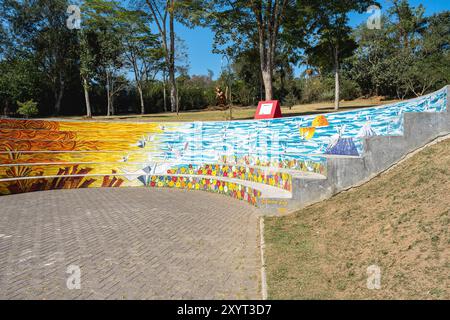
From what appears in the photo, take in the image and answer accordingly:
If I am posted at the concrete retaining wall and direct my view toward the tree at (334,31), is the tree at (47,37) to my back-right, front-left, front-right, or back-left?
front-left

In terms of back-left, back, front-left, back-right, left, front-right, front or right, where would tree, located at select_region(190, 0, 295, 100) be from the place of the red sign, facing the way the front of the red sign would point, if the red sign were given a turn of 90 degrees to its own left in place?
back-left

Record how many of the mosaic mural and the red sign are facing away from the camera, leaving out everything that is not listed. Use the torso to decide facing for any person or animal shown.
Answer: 0

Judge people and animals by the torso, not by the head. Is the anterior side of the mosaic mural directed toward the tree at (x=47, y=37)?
no

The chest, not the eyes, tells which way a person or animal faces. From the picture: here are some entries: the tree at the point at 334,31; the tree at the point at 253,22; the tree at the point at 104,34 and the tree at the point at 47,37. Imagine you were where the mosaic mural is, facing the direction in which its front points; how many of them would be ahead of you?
0

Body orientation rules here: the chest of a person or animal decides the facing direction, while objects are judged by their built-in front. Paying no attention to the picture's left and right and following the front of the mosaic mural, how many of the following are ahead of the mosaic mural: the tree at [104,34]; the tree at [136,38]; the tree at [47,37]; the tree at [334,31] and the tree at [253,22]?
0

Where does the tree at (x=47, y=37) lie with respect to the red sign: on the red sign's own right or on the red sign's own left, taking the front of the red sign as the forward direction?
on the red sign's own right

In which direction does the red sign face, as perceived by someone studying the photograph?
facing the viewer and to the left of the viewer

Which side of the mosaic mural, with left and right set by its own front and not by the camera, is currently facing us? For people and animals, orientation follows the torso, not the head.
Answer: front

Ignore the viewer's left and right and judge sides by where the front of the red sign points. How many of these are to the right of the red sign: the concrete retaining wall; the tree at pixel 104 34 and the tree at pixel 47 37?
2

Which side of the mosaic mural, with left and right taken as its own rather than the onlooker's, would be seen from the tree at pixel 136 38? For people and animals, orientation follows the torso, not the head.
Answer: back
